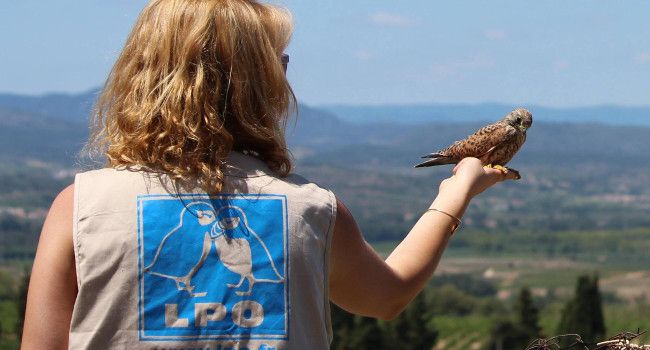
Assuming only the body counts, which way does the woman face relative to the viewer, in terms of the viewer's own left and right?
facing away from the viewer

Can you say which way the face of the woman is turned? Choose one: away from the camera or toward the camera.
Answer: away from the camera

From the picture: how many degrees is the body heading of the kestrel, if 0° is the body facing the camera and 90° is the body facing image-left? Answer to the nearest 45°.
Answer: approximately 270°

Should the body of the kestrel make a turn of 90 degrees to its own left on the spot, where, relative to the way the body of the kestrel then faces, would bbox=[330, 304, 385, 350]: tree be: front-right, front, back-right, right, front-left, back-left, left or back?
front
